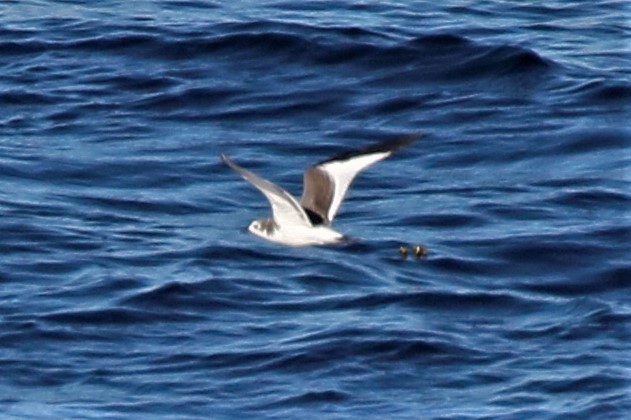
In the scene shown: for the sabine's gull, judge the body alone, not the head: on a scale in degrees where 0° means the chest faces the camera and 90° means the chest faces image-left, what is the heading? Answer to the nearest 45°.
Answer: approximately 90°
